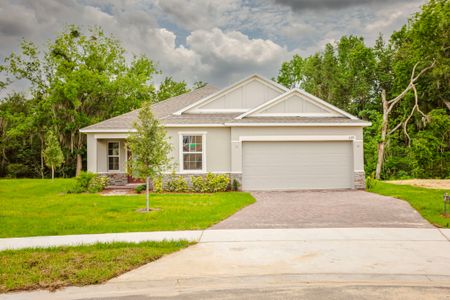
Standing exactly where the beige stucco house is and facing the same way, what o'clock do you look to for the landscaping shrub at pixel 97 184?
The landscaping shrub is roughly at 3 o'clock from the beige stucco house.

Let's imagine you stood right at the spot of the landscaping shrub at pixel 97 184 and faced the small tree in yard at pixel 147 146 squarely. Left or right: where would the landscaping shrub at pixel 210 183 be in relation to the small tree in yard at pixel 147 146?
left

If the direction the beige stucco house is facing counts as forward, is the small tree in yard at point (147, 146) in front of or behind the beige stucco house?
in front

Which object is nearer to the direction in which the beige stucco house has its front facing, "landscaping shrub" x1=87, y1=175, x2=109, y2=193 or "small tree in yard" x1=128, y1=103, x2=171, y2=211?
the small tree in yard

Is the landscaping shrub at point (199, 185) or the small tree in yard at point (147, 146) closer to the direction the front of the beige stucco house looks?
the small tree in yard

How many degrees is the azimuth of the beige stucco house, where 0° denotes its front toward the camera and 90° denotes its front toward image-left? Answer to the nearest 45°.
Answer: approximately 0°
